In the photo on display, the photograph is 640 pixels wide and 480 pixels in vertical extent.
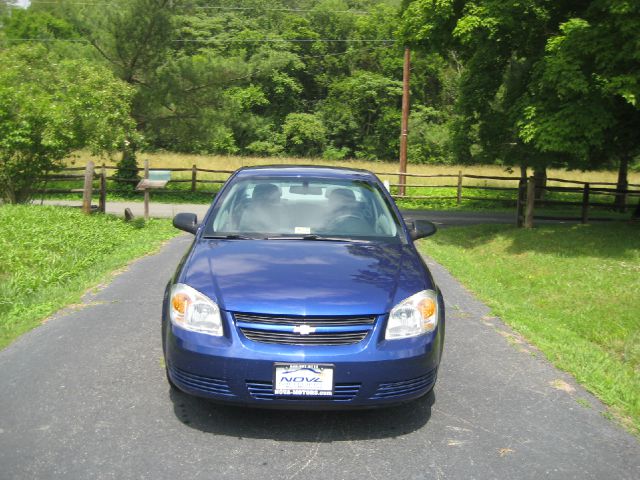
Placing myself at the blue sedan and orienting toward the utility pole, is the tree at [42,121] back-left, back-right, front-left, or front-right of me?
front-left

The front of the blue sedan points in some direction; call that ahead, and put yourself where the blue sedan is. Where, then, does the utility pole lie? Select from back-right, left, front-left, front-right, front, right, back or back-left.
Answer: back

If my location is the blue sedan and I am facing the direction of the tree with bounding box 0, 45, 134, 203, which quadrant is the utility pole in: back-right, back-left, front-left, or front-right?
front-right

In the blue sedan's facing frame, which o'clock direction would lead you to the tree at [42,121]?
The tree is roughly at 5 o'clock from the blue sedan.

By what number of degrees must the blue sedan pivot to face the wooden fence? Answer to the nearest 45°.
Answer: approximately 180°

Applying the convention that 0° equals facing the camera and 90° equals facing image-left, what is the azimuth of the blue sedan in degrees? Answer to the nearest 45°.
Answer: approximately 0°
